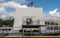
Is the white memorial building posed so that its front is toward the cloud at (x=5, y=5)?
no

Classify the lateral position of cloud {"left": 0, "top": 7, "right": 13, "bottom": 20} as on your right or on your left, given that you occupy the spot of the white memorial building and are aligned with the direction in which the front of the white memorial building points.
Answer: on your right

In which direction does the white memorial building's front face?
toward the camera
